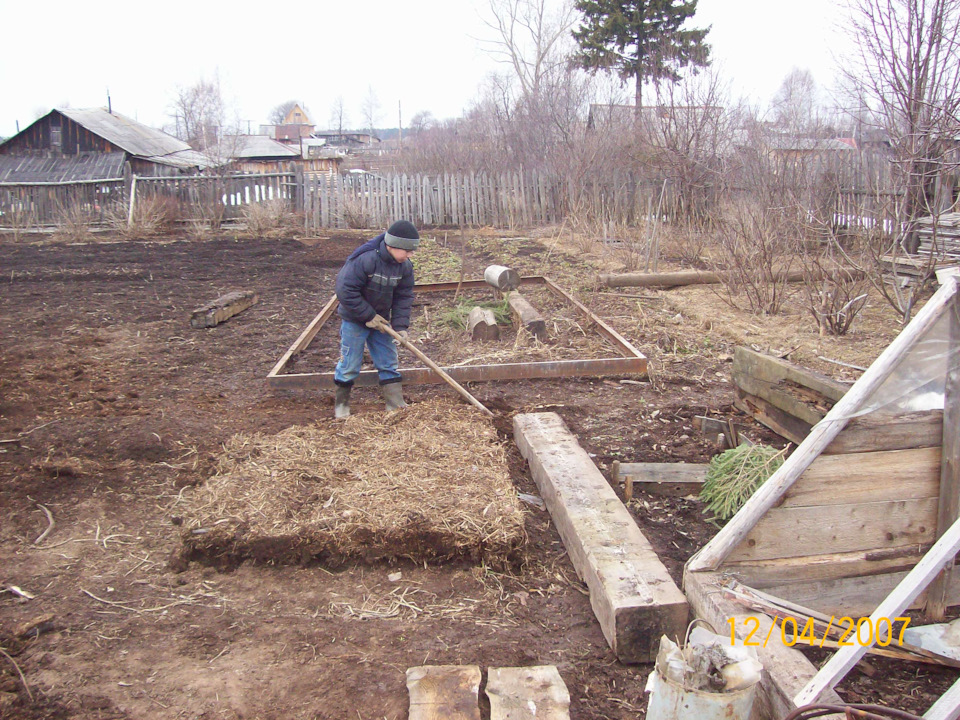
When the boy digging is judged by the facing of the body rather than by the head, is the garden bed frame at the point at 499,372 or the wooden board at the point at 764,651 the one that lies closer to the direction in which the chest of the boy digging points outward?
the wooden board

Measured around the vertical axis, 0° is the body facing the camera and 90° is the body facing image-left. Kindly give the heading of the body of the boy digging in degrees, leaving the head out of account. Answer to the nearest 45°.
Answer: approximately 315°

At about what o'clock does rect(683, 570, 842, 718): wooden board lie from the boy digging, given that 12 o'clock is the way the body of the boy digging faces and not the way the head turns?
The wooden board is roughly at 1 o'clock from the boy digging.

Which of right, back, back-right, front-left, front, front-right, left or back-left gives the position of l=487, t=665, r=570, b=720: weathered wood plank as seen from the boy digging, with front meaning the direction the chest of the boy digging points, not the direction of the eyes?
front-right

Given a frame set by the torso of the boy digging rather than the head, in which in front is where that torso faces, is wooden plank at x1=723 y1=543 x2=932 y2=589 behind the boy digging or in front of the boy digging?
in front

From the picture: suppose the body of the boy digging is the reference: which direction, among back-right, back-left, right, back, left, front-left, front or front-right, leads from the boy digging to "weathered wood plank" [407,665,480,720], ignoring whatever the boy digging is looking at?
front-right

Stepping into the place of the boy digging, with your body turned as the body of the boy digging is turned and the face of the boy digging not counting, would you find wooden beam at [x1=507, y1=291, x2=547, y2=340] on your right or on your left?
on your left

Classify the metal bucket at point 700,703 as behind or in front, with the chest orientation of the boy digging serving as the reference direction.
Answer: in front

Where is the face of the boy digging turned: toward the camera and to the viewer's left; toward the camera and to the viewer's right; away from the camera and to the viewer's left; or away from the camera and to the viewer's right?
toward the camera and to the viewer's right

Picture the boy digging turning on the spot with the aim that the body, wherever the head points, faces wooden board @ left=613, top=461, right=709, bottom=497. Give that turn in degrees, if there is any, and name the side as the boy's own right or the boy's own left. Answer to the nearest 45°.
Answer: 0° — they already face it

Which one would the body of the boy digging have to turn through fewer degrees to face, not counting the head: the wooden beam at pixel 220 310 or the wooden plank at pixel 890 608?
the wooden plank

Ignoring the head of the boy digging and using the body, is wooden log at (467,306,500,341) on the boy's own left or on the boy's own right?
on the boy's own left

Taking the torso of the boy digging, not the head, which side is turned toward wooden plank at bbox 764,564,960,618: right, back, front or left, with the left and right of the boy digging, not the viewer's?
front

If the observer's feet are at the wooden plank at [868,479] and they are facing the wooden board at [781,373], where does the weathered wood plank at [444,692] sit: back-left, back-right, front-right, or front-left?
back-left
